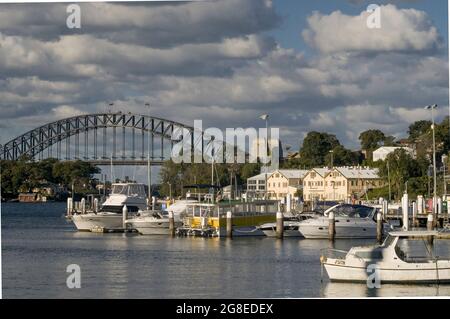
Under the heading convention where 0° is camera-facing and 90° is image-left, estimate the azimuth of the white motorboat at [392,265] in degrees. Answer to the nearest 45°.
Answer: approximately 90°

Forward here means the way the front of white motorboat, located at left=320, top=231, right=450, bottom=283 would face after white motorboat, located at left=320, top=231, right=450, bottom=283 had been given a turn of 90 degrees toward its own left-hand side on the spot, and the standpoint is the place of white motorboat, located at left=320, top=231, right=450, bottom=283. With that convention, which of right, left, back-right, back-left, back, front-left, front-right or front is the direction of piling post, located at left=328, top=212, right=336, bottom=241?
back
